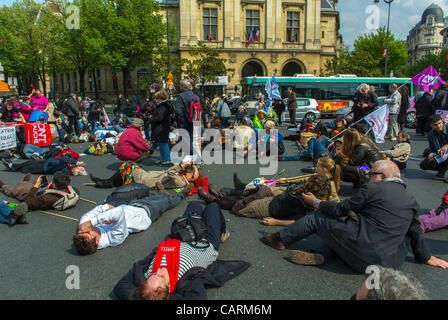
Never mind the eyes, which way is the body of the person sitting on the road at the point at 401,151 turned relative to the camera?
to the viewer's left

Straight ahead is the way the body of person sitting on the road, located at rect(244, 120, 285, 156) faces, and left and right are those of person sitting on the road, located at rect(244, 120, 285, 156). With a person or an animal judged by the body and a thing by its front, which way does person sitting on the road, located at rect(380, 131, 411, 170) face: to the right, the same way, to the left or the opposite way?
to the right

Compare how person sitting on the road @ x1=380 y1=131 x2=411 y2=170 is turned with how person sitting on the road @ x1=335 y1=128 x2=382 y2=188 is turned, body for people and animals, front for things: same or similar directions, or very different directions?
same or similar directions

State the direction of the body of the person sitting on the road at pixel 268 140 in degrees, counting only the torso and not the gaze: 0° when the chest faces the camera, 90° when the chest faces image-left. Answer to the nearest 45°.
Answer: approximately 0°

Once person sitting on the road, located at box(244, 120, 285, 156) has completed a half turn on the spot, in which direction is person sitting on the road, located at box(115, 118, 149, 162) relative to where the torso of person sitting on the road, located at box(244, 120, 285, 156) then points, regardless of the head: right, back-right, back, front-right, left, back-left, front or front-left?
back-left

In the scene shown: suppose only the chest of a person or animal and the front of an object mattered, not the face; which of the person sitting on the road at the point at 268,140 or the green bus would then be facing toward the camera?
the person sitting on the road

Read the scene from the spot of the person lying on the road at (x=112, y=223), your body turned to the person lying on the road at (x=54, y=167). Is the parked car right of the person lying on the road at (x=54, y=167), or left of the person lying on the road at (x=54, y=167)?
right

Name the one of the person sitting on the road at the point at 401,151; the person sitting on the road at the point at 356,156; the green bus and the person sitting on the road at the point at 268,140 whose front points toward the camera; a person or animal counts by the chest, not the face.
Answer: the person sitting on the road at the point at 268,140

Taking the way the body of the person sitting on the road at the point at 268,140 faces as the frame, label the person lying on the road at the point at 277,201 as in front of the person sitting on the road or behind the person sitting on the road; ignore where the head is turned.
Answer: in front

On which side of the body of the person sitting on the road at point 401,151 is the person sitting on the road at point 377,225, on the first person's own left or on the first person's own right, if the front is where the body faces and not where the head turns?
on the first person's own left

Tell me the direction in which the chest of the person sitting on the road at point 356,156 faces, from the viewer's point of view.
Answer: to the viewer's left
